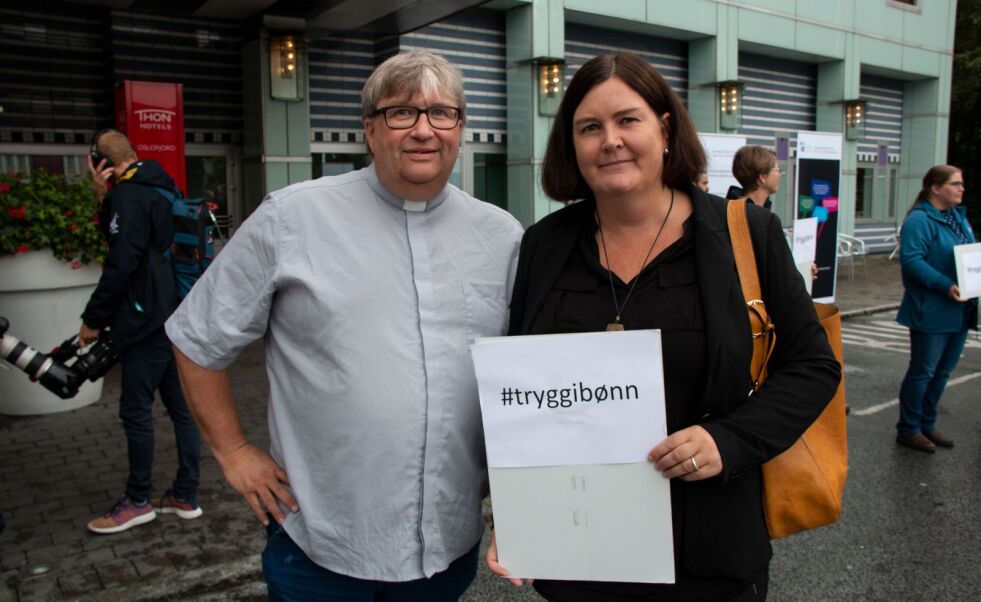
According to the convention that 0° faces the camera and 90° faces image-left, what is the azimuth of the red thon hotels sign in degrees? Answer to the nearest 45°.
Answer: approximately 0°

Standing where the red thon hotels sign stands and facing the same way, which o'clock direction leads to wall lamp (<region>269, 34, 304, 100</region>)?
The wall lamp is roughly at 8 o'clock from the red thon hotels sign.

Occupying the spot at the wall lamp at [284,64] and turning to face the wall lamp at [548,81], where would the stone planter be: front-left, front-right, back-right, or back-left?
back-right

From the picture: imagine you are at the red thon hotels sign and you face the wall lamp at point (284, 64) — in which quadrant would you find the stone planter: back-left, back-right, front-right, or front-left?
back-right

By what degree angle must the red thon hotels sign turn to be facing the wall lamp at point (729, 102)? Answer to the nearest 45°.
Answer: approximately 90° to its left

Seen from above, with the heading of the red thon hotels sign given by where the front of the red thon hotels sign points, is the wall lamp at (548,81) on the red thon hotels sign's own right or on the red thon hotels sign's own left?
on the red thon hotels sign's own left

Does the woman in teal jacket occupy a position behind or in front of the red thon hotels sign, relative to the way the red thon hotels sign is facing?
in front

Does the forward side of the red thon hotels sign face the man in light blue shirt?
yes

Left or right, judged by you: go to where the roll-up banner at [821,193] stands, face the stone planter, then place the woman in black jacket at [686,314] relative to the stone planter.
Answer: left

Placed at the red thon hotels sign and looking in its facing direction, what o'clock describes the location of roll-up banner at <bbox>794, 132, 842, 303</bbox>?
The roll-up banner is roughly at 10 o'clock from the red thon hotels sign.
